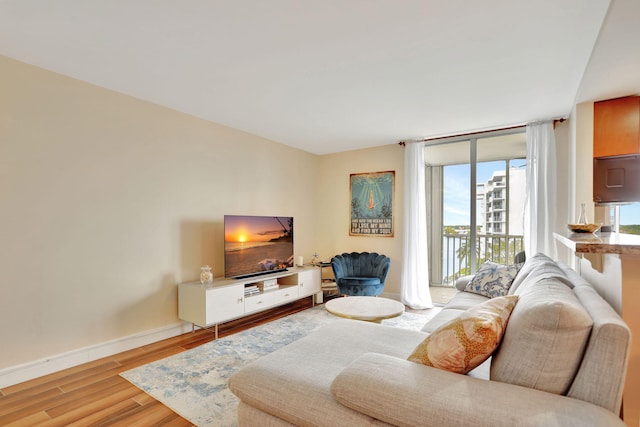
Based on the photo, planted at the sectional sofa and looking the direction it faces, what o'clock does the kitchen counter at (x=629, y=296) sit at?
The kitchen counter is roughly at 5 o'clock from the sectional sofa.

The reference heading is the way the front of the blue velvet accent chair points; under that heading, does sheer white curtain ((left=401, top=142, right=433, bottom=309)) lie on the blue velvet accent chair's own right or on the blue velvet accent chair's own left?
on the blue velvet accent chair's own left

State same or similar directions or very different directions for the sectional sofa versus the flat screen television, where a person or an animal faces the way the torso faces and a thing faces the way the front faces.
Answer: very different directions

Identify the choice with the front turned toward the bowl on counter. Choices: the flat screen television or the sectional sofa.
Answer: the flat screen television

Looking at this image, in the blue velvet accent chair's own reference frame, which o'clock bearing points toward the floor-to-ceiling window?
The floor-to-ceiling window is roughly at 9 o'clock from the blue velvet accent chair.

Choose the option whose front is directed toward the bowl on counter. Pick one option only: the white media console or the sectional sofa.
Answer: the white media console

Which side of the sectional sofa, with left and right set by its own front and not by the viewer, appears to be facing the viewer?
left

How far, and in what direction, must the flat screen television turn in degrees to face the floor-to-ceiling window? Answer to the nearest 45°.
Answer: approximately 45° to its left

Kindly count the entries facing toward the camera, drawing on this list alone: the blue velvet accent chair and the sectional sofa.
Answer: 1
